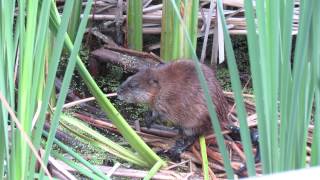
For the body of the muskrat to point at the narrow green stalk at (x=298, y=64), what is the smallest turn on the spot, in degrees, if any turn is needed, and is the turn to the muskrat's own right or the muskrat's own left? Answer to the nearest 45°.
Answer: approximately 90° to the muskrat's own left

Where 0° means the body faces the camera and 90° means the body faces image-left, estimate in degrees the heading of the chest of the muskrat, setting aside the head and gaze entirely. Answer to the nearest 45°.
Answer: approximately 90°

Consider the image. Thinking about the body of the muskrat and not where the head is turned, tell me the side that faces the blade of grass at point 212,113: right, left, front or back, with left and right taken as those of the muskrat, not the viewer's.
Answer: left

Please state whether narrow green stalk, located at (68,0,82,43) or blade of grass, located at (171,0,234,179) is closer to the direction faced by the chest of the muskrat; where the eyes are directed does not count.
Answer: the narrow green stalk

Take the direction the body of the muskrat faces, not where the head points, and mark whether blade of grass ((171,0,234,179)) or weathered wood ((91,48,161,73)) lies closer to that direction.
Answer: the weathered wood

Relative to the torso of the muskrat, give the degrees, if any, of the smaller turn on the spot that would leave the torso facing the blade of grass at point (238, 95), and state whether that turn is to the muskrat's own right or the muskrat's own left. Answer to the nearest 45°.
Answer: approximately 90° to the muskrat's own left

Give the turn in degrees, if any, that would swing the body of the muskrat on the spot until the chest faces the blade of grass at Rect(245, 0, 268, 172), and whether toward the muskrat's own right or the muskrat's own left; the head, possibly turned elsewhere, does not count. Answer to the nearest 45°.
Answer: approximately 90° to the muskrat's own left

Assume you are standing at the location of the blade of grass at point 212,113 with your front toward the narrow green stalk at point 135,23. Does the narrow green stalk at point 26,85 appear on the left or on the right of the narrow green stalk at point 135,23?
left
